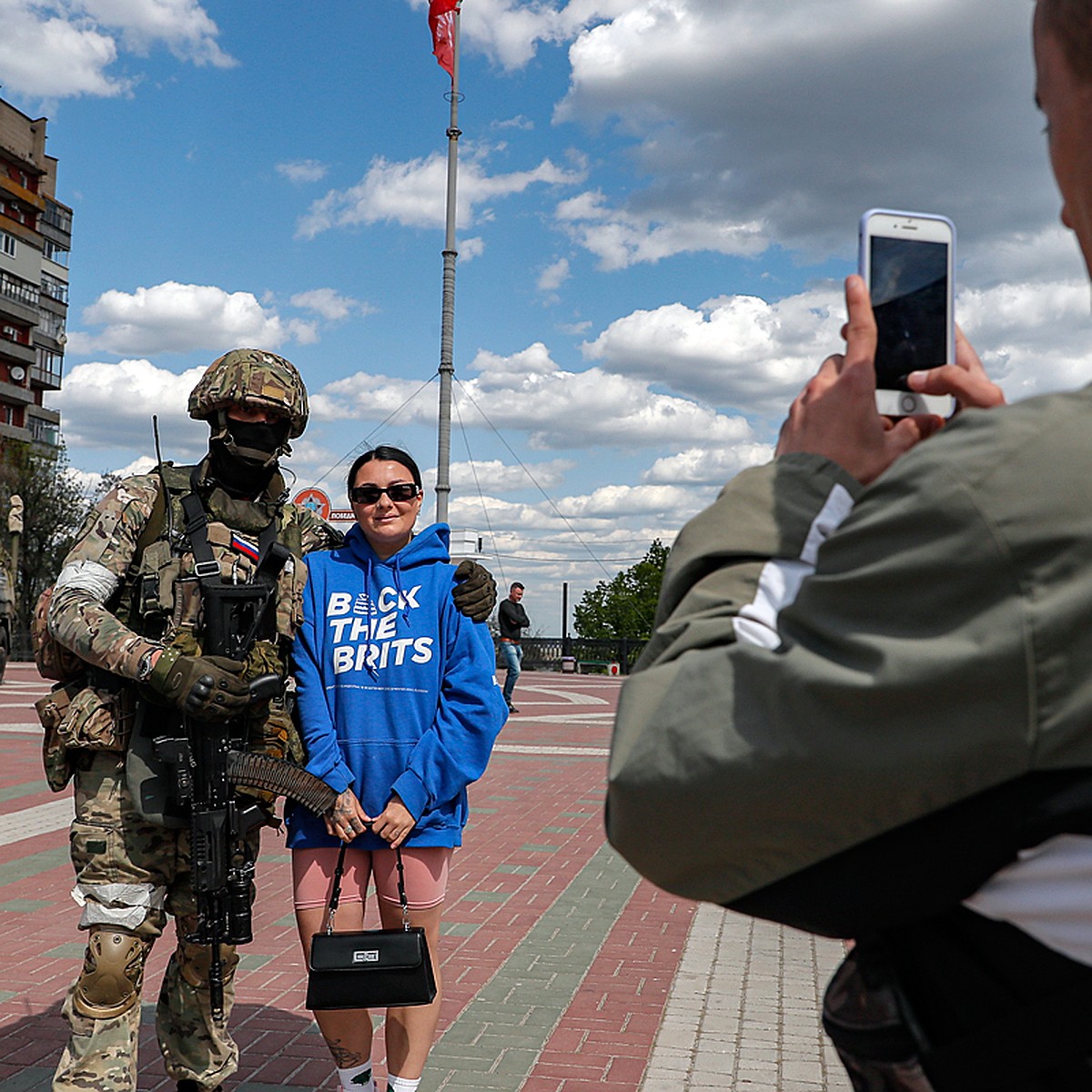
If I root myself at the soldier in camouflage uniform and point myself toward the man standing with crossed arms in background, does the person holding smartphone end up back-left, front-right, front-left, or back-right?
back-right

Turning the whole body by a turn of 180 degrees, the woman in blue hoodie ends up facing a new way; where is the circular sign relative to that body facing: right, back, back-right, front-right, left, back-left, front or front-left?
front

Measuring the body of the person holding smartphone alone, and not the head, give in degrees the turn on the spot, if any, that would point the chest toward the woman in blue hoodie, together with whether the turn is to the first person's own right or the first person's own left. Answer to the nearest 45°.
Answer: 0° — they already face them

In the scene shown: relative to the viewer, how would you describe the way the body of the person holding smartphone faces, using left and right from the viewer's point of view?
facing away from the viewer and to the left of the viewer

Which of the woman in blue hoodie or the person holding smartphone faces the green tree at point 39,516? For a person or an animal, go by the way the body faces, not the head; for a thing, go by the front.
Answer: the person holding smartphone

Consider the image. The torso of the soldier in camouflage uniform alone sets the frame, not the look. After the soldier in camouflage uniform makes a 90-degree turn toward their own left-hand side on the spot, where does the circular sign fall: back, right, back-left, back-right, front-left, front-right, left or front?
front-left

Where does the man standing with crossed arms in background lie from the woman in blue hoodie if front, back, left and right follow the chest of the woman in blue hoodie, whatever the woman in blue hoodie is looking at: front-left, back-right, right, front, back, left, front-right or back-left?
back

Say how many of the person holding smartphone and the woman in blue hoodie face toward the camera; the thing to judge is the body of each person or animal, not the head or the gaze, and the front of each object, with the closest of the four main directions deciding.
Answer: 1

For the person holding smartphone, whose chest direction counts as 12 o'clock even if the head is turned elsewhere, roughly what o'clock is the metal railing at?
The metal railing is roughly at 1 o'clock from the person holding smartphone.

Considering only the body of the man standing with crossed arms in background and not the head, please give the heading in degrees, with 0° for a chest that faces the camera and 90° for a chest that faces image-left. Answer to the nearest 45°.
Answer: approximately 315°

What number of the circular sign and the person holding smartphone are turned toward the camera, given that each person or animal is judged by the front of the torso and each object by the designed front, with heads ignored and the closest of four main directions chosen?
1

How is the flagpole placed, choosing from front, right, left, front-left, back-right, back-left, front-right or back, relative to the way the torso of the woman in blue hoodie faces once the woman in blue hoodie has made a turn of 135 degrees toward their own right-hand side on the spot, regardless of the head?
front-right
